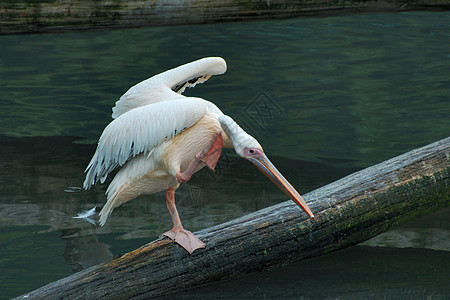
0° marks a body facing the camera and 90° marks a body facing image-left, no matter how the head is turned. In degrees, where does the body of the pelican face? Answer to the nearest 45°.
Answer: approximately 270°

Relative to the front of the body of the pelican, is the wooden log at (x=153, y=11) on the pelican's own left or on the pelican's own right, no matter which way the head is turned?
on the pelican's own left
